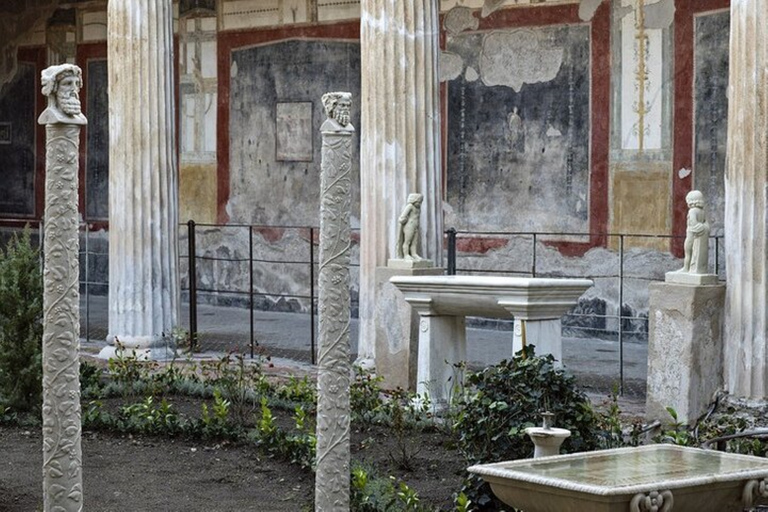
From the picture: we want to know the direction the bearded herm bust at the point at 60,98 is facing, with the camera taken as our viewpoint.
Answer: facing the viewer and to the right of the viewer

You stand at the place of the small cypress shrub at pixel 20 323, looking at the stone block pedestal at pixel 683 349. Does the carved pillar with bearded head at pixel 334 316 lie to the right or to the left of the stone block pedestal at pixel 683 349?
right

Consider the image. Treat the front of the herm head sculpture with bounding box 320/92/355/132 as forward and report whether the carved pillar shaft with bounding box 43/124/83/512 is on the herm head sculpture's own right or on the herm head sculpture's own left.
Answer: on the herm head sculpture's own right

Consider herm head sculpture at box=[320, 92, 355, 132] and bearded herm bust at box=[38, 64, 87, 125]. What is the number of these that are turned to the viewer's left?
0

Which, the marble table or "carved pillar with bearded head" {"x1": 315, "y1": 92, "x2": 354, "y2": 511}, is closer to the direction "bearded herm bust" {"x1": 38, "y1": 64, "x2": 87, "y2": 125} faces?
the carved pillar with bearded head

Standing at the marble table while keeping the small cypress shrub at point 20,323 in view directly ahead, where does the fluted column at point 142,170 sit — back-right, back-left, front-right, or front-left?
front-right

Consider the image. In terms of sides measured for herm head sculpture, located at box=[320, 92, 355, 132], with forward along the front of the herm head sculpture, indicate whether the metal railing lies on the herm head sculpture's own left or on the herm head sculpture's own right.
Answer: on the herm head sculpture's own left

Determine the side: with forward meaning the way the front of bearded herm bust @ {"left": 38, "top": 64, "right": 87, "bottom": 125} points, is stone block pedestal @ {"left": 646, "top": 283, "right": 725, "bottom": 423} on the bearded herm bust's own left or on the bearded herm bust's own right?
on the bearded herm bust's own left

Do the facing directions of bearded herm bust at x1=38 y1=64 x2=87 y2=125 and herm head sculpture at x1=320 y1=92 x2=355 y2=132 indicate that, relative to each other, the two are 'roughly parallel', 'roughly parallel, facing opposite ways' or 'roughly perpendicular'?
roughly parallel

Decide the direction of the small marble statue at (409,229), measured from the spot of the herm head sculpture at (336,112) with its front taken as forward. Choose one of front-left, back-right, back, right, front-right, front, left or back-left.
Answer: back-left
